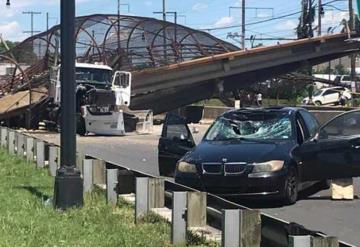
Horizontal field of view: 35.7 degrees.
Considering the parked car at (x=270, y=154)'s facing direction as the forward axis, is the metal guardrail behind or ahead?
ahead

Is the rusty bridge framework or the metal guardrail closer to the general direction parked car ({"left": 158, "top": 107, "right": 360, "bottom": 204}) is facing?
the metal guardrail

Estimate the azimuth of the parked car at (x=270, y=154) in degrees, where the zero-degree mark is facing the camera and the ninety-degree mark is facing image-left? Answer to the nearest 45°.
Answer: approximately 45°

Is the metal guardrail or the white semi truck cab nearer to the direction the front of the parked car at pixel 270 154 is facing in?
the metal guardrail

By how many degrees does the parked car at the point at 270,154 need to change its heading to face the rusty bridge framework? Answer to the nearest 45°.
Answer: approximately 135° to its right

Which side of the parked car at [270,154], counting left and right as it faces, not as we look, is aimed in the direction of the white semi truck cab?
right

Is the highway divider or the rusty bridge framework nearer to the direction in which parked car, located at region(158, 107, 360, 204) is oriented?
the highway divider

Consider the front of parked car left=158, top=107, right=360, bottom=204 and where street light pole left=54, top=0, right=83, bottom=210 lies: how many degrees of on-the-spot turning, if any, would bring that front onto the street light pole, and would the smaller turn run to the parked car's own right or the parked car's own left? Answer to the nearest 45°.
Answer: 0° — it already faces it
